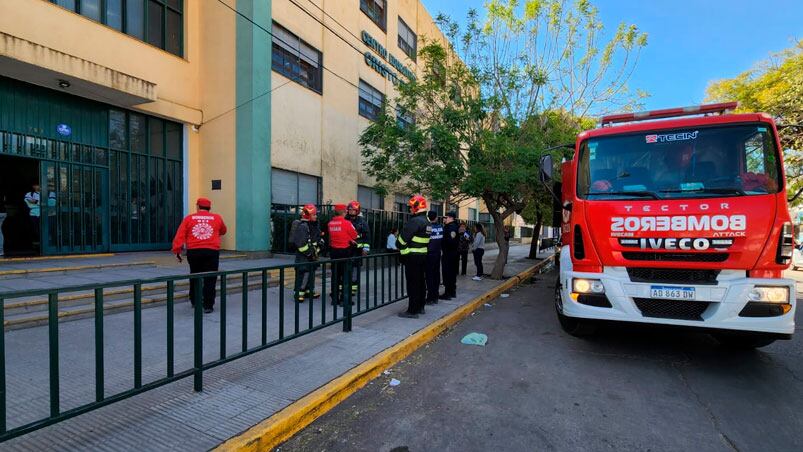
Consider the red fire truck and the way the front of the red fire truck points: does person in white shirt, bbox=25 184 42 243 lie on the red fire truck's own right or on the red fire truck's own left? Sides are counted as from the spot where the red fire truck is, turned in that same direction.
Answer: on the red fire truck's own right

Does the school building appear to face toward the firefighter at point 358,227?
yes

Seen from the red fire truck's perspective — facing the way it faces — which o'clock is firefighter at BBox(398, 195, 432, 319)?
The firefighter is roughly at 3 o'clock from the red fire truck.

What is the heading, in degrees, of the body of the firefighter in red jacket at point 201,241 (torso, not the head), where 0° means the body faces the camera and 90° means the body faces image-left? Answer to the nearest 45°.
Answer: approximately 180°

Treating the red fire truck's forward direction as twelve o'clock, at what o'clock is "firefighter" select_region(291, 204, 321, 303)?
The firefighter is roughly at 3 o'clock from the red fire truck.

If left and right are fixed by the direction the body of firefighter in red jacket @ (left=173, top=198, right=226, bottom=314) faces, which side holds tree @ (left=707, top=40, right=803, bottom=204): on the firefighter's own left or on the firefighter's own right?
on the firefighter's own right

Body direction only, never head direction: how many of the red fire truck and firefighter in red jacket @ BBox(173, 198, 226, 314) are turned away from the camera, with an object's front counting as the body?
1

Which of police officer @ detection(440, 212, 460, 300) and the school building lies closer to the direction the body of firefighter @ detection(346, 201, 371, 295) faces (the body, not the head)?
the school building

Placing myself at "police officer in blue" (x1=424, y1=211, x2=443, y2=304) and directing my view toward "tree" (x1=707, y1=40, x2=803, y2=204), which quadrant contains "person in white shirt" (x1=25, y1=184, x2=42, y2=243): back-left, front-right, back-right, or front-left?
back-left

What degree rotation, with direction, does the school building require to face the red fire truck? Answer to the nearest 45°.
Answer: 0° — it already faces it

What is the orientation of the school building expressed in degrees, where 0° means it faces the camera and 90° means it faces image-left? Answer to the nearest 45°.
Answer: approximately 315°
